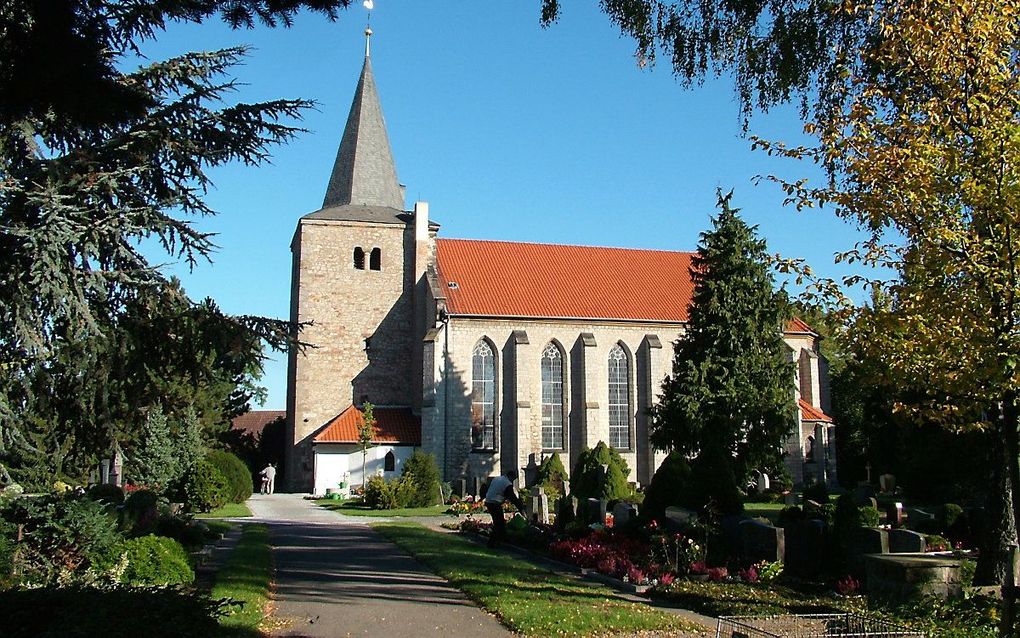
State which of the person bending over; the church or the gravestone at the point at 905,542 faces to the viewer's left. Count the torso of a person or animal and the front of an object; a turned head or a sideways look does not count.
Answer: the church

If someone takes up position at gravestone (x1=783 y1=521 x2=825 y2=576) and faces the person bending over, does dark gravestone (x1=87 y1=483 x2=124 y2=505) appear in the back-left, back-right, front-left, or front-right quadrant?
front-left

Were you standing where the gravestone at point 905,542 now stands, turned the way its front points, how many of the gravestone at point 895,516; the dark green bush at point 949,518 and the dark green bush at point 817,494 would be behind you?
3

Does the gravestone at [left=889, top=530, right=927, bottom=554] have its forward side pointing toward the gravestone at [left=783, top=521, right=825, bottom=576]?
no

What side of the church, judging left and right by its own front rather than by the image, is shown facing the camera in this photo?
left

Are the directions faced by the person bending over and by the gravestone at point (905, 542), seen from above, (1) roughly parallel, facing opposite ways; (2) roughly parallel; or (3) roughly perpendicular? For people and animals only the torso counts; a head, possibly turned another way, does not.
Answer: roughly perpendicular

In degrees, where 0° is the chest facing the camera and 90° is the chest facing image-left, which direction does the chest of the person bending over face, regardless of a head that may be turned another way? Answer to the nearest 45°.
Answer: approximately 270°

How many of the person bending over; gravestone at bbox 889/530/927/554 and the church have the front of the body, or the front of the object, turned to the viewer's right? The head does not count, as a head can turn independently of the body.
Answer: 1

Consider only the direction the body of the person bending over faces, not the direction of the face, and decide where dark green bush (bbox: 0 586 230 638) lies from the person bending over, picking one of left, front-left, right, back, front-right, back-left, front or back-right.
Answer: right

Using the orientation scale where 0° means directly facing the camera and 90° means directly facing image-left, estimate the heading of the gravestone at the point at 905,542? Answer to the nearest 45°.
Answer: approximately 0°

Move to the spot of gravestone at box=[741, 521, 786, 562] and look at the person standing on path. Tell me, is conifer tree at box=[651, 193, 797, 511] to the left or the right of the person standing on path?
right

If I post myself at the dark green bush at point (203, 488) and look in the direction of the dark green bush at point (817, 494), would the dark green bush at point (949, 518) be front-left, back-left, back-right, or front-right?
front-right

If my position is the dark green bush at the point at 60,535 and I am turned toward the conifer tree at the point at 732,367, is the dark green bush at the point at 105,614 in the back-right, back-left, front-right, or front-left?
back-right

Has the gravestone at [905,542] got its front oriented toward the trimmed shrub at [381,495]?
no

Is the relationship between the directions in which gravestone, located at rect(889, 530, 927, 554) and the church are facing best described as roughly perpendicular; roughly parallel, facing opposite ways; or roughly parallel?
roughly perpendicular

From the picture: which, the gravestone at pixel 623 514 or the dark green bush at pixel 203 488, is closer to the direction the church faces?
the dark green bush

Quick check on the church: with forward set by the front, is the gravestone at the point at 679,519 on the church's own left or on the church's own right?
on the church's own left

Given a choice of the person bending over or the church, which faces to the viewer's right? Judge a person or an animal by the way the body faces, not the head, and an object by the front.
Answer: the person bending over
